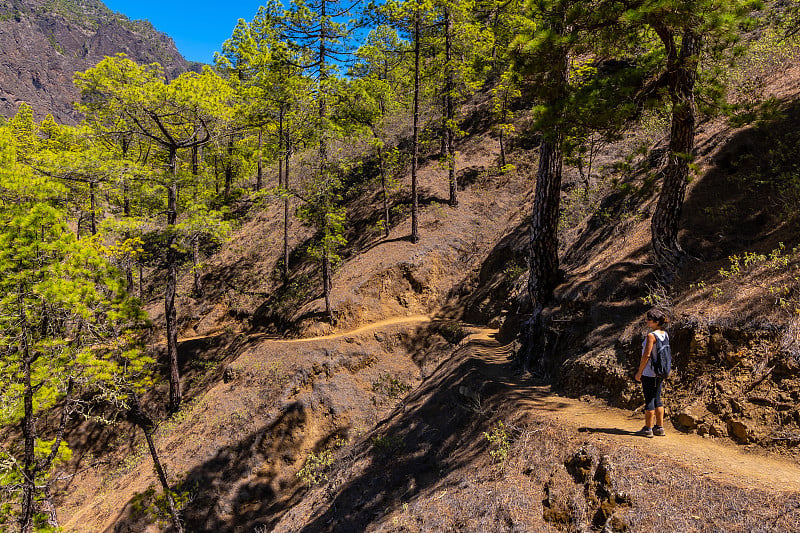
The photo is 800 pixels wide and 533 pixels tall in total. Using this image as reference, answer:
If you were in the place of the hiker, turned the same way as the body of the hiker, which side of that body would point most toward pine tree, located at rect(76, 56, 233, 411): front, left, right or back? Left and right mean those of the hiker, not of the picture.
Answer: front

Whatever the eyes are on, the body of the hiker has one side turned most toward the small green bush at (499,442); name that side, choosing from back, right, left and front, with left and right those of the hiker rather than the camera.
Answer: front

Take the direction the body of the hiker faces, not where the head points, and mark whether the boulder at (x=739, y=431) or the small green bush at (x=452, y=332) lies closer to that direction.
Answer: the small green bush

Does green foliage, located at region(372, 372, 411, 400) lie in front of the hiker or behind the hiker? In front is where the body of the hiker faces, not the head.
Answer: in front

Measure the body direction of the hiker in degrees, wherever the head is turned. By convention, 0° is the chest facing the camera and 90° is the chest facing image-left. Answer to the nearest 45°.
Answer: approximately 90°

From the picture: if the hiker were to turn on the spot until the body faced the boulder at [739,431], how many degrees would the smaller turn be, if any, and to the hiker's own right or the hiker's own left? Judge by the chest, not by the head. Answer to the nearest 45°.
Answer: approximately 180°

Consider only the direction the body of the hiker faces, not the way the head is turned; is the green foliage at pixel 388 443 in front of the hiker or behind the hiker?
in front
